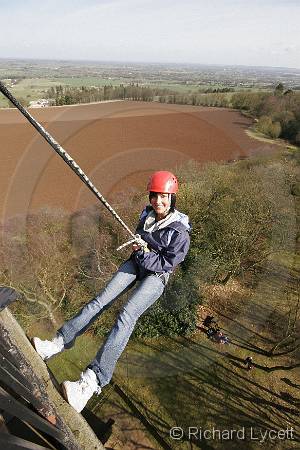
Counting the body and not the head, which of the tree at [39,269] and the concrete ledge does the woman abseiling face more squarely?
the concrete ledge

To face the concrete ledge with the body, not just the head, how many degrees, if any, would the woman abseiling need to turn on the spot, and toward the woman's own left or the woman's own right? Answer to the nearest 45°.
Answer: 0° — they already face it

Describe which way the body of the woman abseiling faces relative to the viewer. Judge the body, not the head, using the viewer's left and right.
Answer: facing the viewer and to the left of the viewer

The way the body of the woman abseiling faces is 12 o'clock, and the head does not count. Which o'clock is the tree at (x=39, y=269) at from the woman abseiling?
The tree is roughly at 4 o'clock from the woman abseiling.

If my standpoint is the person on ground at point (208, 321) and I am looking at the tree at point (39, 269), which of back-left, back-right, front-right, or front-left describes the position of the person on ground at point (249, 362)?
back-left
